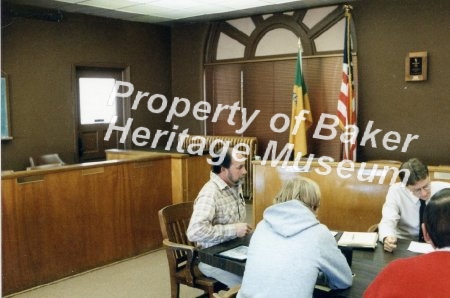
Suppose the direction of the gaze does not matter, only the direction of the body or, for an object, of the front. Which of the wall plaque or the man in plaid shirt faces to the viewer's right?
the man in plaid shirt

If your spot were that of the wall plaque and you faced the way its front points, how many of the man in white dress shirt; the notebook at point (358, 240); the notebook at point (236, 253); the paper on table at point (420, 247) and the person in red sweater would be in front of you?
5

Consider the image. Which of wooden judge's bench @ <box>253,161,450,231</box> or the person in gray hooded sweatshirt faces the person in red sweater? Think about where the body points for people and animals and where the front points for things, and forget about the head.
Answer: the wooden judge's bench

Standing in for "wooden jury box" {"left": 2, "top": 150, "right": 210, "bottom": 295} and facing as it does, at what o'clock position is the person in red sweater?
The person in red sweater is roughly at 1 o'clock from the wooden jury box.

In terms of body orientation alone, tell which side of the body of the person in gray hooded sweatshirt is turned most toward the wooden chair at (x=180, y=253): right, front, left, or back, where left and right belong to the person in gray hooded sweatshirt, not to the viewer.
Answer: left

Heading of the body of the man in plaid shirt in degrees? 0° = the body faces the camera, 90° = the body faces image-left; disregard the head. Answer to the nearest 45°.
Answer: approximately 270°

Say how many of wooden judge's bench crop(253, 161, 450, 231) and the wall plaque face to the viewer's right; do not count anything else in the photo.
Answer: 0

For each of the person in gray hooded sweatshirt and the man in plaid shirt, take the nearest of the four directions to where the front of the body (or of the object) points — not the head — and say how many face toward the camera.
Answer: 0

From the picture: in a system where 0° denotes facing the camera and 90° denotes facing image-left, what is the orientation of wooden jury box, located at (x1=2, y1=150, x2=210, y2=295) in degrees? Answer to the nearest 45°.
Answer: approximately 315°

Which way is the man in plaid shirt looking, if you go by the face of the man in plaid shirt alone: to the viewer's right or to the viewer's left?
to the viewer's right

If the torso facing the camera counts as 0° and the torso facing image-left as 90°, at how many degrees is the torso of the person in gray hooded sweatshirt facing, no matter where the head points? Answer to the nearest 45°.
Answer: approximately 225°

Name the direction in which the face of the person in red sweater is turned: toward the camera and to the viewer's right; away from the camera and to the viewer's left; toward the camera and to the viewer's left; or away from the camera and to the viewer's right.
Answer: away from the camera and to the viewer's left
